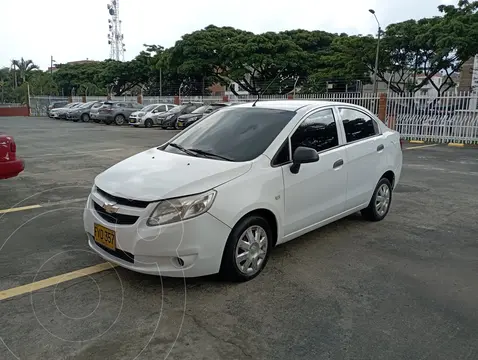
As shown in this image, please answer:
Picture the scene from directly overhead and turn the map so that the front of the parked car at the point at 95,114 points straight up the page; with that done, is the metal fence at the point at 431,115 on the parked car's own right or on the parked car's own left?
on the parked car's own left

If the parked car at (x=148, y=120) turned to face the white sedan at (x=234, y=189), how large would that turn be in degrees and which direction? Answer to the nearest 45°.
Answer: approximately 45° to its left

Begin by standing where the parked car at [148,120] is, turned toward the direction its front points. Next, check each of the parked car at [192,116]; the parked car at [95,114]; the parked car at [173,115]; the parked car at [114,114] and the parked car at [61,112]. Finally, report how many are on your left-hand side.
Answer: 2

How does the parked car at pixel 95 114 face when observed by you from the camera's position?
facing the viewer and to the left of the viewer

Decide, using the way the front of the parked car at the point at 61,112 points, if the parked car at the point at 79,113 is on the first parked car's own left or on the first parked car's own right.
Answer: on the first parked car's own left

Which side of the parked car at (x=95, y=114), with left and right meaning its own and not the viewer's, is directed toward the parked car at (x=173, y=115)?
left

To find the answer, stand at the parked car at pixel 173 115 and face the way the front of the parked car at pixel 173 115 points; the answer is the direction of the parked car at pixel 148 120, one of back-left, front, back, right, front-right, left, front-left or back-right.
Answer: right

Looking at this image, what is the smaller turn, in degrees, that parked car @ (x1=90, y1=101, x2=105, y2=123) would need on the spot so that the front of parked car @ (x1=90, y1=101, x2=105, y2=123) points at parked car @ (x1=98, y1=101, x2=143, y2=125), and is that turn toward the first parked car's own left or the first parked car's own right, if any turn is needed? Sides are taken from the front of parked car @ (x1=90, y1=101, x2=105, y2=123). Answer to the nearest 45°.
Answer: approximately 90° to the first parked car's own left

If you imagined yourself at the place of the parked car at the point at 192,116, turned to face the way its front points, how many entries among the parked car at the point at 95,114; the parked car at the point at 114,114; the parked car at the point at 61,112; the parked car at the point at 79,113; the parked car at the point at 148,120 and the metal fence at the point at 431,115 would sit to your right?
5

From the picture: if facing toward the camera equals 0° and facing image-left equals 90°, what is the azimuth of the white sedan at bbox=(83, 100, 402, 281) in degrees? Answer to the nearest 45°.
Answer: approximately 45°
